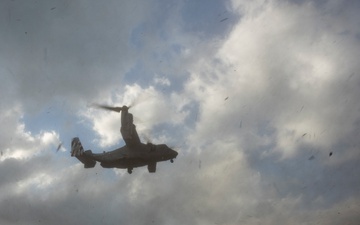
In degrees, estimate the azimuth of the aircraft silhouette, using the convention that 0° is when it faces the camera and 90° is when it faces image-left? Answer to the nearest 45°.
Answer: approximately 270°
